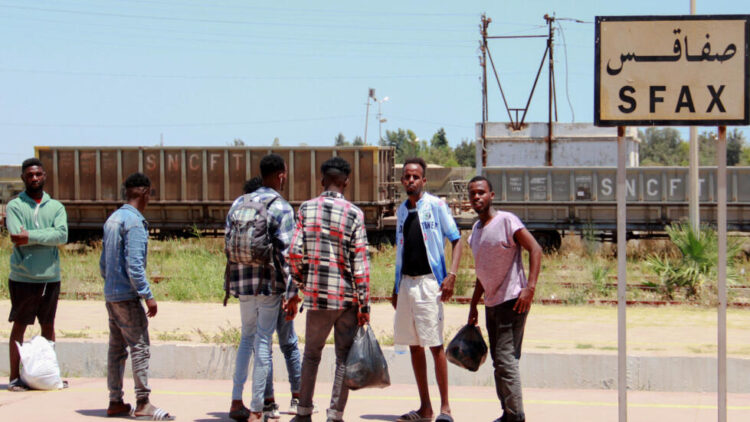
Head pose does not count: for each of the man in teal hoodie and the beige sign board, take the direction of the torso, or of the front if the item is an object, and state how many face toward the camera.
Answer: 2

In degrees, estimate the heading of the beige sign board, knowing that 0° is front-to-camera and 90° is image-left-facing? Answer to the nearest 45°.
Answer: approximately 0°

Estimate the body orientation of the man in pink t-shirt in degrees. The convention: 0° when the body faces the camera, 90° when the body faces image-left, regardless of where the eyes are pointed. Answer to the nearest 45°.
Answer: approximately 45°

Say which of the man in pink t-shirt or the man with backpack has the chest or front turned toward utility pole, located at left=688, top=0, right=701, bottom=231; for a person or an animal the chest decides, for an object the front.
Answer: the man with backpack

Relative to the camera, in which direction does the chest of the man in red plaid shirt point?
away from the camera

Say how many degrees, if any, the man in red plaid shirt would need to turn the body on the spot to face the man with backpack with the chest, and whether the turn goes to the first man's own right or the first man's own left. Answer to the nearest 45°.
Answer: approximately 45° to the first man's own left

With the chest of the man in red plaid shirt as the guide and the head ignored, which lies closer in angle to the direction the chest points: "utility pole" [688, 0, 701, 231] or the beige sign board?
the utility pole

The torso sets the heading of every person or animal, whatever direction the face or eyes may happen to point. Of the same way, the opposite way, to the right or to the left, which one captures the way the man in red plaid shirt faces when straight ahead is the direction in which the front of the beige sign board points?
the opposite way

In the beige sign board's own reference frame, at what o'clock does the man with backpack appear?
The man with backpack is roughly at 3 o'clock from the beige sign board.

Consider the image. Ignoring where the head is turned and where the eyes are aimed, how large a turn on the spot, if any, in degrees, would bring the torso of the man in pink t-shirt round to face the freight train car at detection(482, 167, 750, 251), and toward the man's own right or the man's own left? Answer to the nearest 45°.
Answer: approximately 135° to the man's own right

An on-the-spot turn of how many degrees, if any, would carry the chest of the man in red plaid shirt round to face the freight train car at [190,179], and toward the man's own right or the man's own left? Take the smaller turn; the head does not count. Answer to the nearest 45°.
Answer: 0° — they already face it

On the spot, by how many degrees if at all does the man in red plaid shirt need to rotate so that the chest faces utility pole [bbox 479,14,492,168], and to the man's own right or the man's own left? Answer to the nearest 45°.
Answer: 0° — they already face it

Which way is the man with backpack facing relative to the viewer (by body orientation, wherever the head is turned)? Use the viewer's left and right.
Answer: facing away from the viewer and to the right of the viewer
